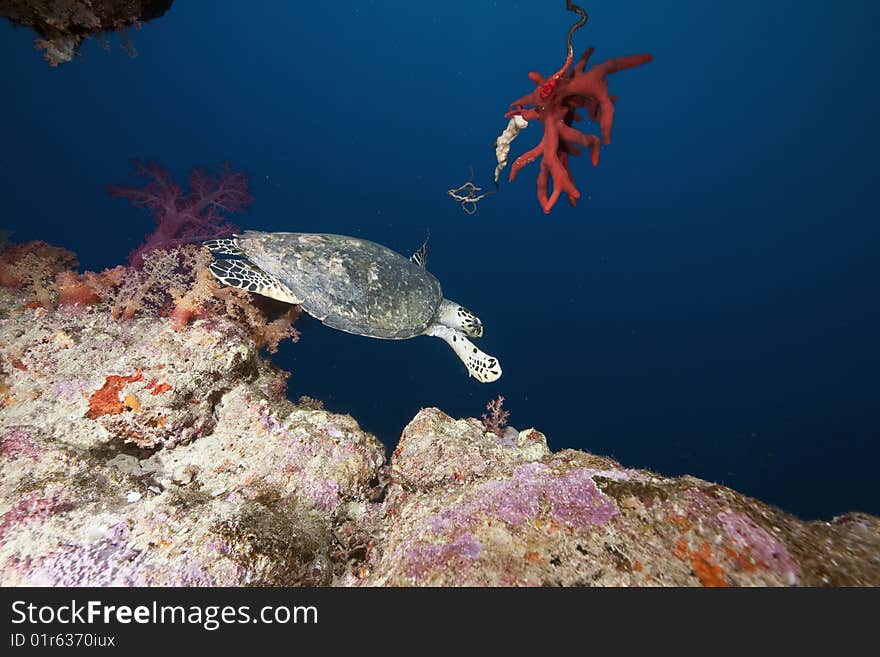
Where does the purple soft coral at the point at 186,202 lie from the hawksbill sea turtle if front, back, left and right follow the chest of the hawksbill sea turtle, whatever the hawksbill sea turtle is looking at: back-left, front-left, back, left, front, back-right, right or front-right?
back

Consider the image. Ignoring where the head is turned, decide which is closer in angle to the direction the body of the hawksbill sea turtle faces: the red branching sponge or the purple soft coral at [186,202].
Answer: the red branching sponge

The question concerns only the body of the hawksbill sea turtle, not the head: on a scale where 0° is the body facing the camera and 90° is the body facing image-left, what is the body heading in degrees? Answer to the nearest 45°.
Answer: approximately 270°

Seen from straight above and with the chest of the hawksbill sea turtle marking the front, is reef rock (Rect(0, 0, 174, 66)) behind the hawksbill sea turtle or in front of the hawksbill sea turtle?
behind

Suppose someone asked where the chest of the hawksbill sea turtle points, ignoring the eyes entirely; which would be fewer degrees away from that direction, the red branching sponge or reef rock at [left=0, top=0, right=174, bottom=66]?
the red branching sponge
